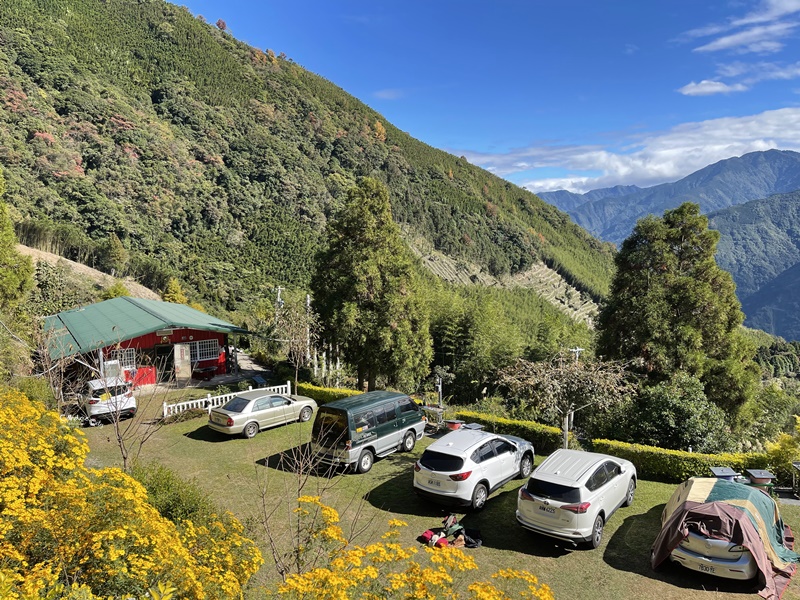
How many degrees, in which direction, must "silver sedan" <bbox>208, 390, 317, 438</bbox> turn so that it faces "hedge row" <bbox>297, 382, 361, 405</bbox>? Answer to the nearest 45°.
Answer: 0° — it already faces it

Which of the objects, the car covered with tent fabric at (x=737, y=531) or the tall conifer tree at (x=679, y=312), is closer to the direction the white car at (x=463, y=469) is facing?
the tall conifer tree

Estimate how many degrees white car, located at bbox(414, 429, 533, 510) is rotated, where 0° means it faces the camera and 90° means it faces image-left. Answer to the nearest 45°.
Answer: approximately 225°

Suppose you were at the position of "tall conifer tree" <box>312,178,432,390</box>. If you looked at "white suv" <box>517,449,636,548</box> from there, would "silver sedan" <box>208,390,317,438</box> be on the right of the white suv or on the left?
right

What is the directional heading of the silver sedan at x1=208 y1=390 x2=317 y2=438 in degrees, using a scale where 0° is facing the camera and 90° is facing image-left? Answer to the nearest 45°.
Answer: approximately 225°

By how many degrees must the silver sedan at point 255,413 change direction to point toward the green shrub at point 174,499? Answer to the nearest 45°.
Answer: approximately 135° to its right

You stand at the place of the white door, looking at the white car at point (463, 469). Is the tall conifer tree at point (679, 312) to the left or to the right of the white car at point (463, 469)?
left

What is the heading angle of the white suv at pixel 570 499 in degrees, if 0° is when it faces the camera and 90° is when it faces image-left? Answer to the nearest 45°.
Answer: approximately 225°

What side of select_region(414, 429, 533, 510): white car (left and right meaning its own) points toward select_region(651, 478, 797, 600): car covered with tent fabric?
right

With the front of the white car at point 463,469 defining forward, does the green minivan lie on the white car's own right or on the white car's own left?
on the white car's own left

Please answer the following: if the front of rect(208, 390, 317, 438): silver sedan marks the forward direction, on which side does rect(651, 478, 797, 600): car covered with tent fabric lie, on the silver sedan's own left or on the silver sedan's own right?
on the silver sedan's own right
